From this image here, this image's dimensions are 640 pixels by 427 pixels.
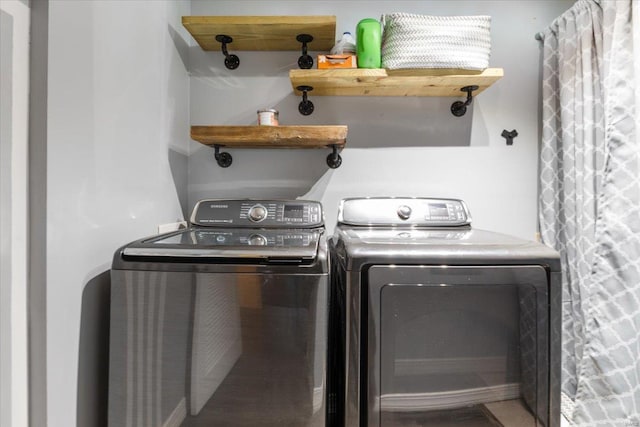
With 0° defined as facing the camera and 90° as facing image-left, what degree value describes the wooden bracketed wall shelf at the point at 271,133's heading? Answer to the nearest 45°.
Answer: approximately 0°

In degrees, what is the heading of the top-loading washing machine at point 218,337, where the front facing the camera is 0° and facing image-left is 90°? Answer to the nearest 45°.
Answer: approximately 0°

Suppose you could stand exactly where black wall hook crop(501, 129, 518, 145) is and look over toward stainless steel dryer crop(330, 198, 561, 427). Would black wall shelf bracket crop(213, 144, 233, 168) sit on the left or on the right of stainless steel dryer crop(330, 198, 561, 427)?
right

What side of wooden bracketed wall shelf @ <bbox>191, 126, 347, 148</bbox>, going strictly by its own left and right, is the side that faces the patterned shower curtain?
left
